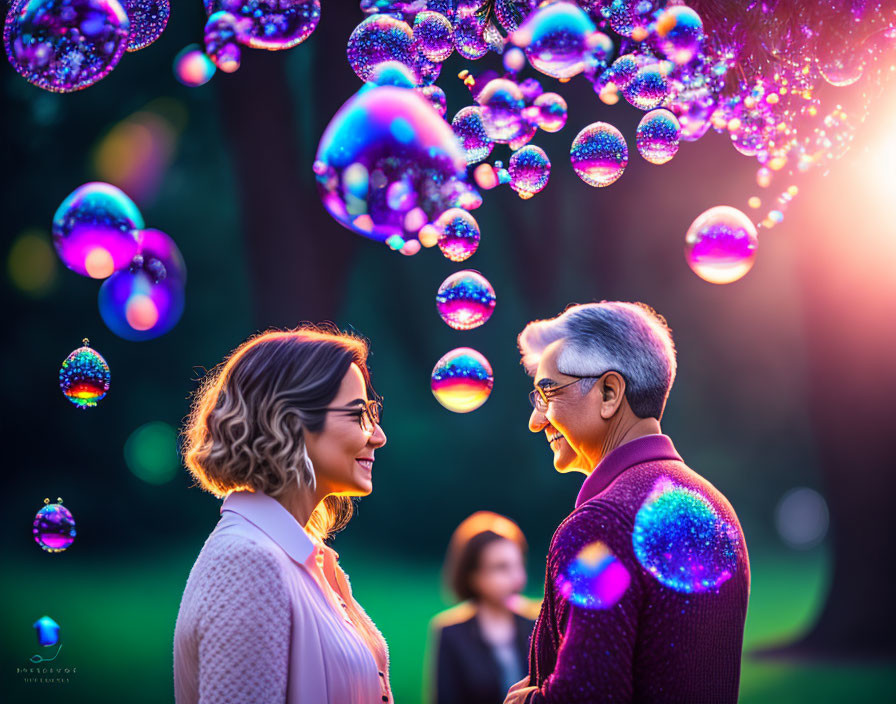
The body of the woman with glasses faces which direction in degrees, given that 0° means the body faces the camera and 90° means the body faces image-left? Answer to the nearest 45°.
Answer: approximately 270°

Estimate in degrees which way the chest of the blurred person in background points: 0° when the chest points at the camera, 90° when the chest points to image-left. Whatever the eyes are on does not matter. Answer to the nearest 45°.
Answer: approximately 315°

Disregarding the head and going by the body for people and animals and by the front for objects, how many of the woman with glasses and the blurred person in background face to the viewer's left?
0

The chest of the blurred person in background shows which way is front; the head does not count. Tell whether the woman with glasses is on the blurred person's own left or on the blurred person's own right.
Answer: on the blurred person's own right

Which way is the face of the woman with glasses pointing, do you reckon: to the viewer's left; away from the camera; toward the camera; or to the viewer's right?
to the viewer's right

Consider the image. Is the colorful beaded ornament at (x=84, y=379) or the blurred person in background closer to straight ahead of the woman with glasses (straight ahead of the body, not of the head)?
the blurred person in background

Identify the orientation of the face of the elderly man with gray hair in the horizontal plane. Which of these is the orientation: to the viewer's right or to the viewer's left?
to the viewer's left

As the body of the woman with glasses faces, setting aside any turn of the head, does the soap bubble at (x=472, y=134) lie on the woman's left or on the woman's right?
on the woman's left
